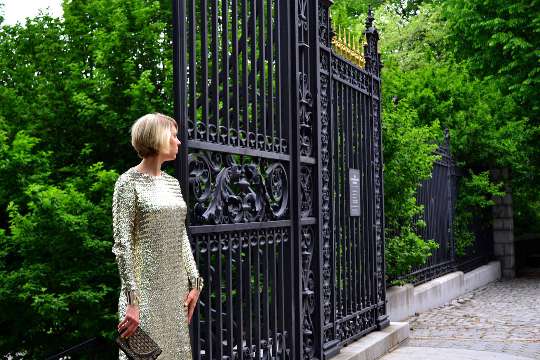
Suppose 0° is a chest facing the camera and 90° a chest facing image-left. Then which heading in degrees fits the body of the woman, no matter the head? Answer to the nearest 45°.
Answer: approximately 315°

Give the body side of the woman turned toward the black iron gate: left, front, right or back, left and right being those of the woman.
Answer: left

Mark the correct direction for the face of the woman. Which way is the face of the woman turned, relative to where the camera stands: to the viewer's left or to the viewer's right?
to the viewer's right

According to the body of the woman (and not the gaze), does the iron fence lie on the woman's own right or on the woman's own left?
on the woman's own left

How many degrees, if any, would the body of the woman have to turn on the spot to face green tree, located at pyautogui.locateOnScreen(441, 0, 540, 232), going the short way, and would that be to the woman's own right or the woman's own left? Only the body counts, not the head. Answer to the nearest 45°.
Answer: approximately 90° to the woman's own left
